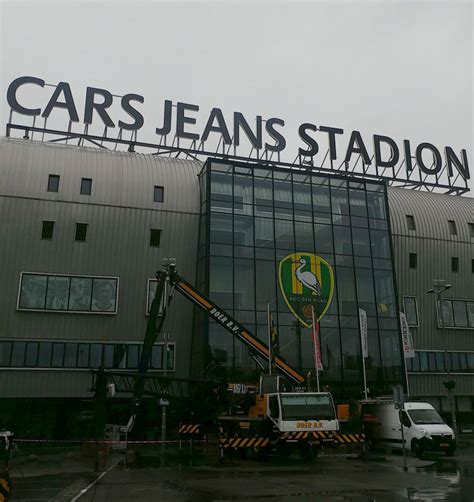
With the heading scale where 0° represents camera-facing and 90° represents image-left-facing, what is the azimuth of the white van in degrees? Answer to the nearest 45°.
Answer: approximately 315°
